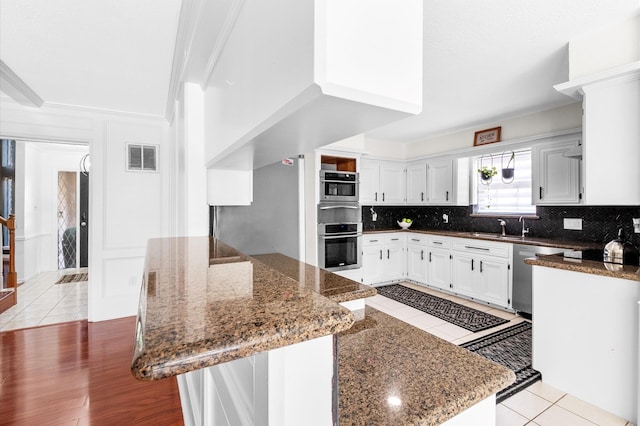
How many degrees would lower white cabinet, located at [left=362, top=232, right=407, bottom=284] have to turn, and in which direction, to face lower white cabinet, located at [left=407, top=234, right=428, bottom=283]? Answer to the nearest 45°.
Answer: approximately 45° to its left
